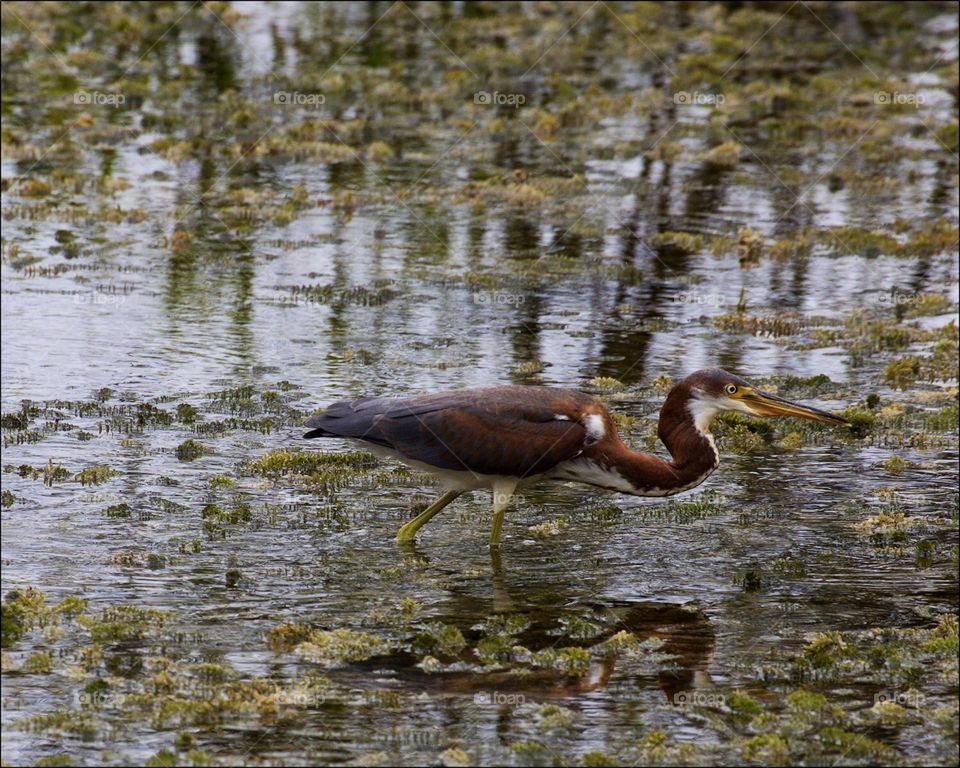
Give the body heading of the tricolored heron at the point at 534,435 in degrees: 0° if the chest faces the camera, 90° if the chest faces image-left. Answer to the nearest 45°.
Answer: approximately 270°
